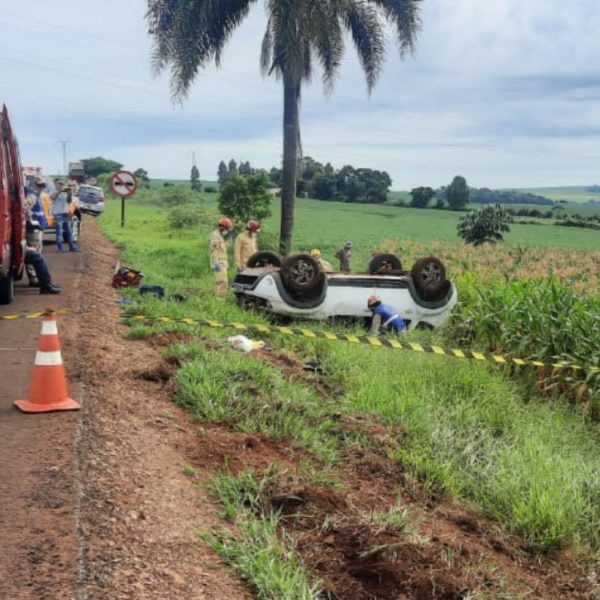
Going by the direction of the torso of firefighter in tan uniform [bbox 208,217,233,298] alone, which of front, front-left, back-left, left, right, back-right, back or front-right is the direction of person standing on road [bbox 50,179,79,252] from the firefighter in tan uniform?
back-left

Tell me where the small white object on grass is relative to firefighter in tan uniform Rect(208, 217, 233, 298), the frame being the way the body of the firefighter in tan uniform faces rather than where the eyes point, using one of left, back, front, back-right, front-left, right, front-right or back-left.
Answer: right

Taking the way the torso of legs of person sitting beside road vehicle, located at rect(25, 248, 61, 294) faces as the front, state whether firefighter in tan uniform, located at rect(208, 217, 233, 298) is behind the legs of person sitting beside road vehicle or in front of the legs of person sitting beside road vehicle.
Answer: in front

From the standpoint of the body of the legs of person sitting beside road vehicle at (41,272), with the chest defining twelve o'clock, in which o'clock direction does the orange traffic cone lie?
The orange traffic cone is roughly at 3 o'clock from the legs of person sitting beside road vehicle.

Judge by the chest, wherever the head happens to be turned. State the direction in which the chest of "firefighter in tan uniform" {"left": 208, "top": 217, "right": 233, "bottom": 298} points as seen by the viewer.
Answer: to the viewer's right

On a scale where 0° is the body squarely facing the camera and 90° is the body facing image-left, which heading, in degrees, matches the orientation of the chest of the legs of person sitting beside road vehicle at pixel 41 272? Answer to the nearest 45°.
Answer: approximately 270°

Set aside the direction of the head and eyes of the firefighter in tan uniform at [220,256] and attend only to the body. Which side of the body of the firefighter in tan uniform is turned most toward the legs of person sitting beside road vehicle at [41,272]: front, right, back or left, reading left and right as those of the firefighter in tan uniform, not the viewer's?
right
